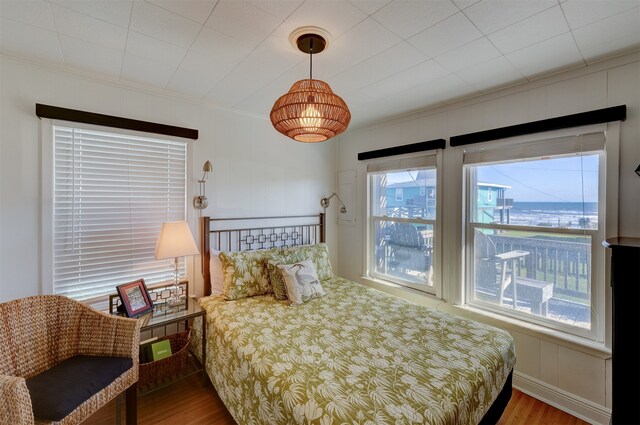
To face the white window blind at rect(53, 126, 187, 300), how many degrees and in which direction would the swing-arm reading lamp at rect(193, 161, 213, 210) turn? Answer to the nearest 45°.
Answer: approximately 135° to its right

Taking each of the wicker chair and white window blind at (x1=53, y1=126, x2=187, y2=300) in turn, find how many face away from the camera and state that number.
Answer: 0

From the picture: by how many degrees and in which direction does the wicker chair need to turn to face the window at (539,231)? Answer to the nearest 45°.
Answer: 0° — it already faces it

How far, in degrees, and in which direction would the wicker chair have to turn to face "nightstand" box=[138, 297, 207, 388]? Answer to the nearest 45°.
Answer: approximately 45° to its left

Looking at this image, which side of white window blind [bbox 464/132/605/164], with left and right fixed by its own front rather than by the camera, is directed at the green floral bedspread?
front

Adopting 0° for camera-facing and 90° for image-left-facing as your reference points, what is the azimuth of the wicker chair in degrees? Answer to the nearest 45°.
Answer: approximately 315°

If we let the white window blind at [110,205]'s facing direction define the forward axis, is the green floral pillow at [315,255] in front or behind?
in front

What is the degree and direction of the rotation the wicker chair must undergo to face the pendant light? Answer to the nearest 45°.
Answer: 0° — it already faces it

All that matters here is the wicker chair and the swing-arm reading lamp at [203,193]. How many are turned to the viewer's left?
0

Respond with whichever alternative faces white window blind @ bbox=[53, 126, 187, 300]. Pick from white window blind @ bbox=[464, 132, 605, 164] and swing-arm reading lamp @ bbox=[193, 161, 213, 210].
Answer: white window blind @ bbox=[464, 132, 605, 164]

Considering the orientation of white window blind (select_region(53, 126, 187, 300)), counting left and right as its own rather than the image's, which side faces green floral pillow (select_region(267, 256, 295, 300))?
front

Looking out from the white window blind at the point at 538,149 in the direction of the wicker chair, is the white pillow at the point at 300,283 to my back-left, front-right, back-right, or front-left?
front-right

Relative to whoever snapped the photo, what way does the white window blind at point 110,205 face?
facing the viewer and to the right of the viewer
